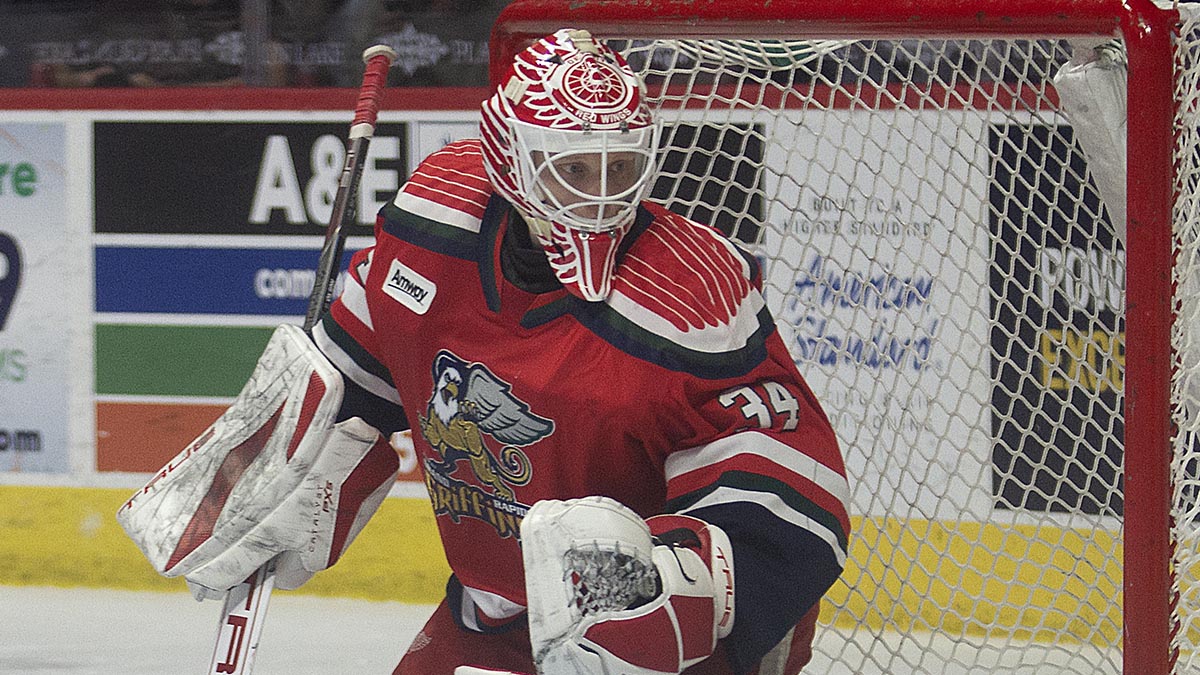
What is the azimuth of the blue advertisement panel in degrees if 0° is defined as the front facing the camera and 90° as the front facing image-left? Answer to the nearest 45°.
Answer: approximately 0°

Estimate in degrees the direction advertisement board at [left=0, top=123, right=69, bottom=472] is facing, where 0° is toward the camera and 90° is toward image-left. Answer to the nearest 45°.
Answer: approximately 0°

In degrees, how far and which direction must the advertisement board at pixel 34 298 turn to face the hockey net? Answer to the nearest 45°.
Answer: approximately 45° to its left

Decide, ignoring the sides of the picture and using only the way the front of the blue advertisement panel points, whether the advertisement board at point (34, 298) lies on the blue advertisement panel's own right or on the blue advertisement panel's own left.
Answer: on the blue advertisement panel's own right

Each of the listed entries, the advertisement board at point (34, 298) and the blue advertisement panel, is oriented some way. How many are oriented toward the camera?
2

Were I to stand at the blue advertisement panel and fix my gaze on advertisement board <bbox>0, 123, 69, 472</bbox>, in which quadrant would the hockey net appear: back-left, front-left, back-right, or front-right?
back-left

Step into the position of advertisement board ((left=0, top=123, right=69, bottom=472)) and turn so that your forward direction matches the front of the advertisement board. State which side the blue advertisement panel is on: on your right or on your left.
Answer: on your left

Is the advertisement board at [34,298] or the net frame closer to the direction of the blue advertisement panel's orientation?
the net frame
